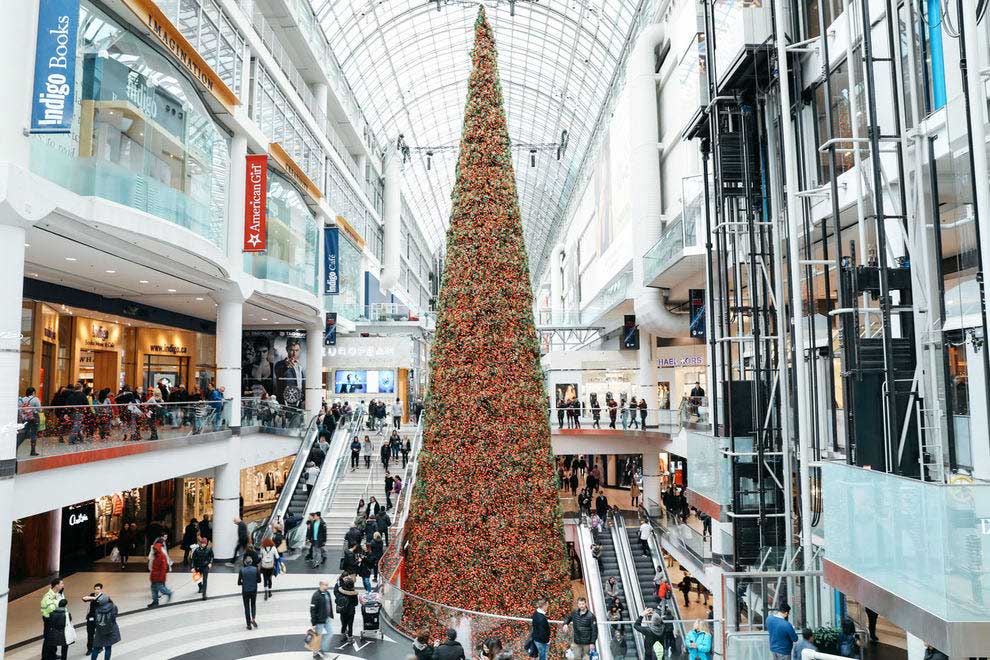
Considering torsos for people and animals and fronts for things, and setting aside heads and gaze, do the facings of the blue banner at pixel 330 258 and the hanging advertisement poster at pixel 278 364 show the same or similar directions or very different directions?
same or similar directions

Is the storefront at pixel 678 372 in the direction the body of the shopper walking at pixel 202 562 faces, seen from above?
no

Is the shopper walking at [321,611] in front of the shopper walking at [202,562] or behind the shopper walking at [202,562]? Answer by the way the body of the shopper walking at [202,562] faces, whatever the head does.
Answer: in front

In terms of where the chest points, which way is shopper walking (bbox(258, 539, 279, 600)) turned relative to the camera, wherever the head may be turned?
away from the camera

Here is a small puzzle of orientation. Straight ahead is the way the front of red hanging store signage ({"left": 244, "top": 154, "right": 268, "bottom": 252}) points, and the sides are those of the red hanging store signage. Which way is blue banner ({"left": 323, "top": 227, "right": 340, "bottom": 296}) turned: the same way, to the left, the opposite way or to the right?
the same way

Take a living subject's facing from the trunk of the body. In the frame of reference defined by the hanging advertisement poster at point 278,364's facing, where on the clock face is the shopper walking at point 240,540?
The shopper walking is roughly at 12 o'clock from the hanging advertisement poster.

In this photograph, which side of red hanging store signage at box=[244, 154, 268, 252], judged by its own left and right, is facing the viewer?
front

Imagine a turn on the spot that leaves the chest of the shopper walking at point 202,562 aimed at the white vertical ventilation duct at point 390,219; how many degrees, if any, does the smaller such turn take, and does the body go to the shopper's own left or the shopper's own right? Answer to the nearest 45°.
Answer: approximately 180°

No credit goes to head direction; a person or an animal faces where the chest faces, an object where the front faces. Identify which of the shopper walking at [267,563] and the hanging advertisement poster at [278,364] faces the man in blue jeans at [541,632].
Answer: the hanging advertisement poster

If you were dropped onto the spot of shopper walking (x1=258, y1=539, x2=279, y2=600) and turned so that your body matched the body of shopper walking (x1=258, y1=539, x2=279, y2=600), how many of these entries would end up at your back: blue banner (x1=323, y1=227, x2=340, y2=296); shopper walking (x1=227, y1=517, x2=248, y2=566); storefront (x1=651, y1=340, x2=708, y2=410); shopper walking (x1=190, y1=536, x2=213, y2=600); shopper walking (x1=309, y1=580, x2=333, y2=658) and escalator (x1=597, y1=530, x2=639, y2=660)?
1

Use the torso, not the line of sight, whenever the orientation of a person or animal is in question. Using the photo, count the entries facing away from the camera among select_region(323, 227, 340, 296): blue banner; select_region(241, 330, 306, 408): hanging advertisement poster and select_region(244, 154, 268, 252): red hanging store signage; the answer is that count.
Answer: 0

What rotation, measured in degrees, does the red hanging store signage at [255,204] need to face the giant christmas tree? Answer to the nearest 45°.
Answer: approximately 45° to its left

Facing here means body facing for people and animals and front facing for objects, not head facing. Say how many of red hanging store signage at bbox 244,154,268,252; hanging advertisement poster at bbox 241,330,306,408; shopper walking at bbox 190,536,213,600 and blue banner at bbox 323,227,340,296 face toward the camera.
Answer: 4

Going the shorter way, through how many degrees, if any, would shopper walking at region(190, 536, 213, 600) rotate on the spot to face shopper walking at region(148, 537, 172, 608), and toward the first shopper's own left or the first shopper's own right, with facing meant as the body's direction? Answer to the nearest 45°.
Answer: approximately 90° to the first shopper's own right

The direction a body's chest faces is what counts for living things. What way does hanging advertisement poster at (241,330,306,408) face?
toward the camera
